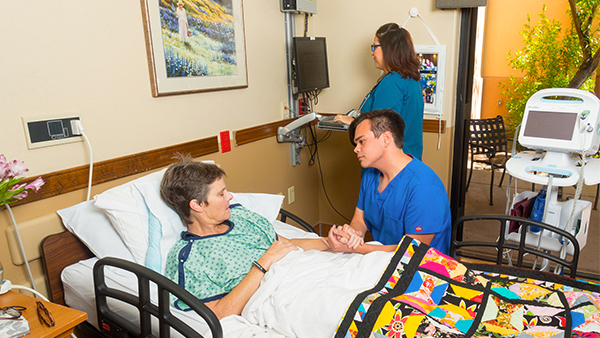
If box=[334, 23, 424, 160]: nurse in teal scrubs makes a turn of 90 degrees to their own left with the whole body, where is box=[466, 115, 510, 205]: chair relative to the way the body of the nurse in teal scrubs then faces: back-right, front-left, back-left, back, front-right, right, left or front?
back-left

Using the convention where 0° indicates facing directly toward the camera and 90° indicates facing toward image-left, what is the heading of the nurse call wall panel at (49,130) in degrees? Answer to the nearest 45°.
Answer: approximately 315°

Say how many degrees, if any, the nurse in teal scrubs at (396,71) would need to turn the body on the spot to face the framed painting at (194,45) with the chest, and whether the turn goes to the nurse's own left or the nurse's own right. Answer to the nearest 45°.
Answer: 0° — they already face it

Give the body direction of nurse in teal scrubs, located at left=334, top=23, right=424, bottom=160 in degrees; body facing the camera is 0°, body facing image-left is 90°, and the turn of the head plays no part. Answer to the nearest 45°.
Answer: approximately 90°

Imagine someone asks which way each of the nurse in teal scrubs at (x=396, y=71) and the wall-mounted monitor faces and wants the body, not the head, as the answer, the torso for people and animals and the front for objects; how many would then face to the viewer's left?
1

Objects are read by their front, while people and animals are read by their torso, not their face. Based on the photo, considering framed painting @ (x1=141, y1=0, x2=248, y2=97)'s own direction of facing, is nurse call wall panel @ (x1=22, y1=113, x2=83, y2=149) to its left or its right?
on its right

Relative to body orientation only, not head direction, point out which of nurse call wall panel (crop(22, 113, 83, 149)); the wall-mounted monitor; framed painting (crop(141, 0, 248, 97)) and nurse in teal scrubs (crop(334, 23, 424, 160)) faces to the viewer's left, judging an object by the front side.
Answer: the nurse in teal scrubs

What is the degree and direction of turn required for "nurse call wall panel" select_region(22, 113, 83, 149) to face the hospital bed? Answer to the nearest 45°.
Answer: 0° — it already faces it

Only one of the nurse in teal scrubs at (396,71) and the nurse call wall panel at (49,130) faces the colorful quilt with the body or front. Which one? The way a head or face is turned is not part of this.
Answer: the nurse call wall panel

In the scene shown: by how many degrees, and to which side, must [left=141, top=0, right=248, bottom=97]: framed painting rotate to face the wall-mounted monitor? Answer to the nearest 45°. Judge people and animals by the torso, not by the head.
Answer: approximately 90° to its left

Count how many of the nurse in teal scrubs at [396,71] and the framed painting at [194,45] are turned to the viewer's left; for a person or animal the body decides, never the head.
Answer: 1

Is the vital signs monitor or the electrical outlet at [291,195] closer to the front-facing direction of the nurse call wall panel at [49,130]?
the vital signs monitor

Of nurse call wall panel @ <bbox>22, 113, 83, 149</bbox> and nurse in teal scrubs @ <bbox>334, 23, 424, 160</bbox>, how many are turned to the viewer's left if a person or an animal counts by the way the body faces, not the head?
1

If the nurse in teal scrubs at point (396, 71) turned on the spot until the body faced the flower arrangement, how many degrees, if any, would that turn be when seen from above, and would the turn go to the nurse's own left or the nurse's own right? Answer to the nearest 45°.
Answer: approximately 45° to the nurse's own left
